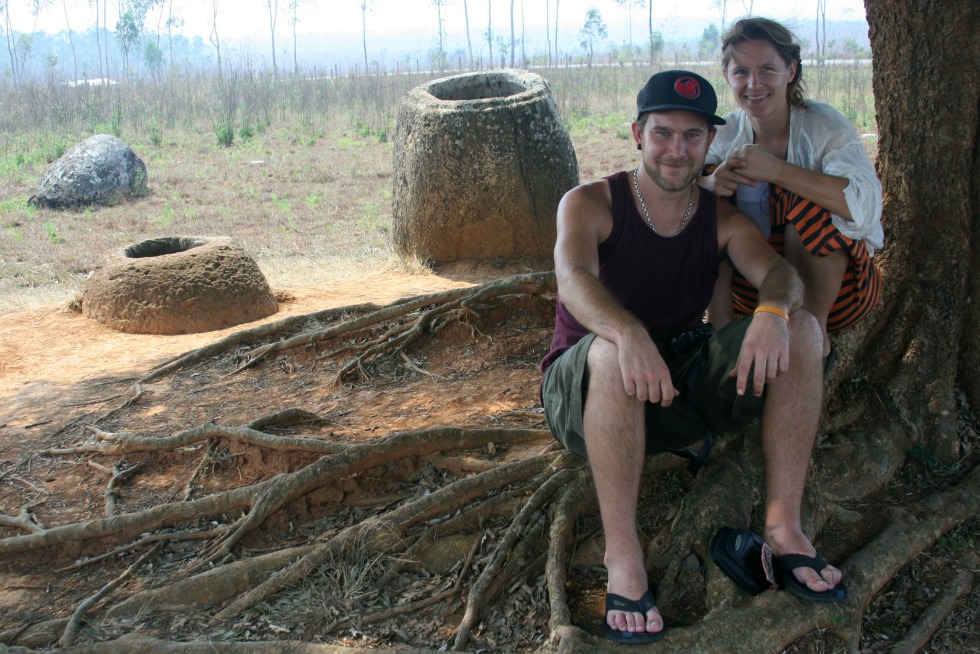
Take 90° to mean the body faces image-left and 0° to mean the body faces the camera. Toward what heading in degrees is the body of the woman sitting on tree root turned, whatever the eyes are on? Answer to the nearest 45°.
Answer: approximately 45°

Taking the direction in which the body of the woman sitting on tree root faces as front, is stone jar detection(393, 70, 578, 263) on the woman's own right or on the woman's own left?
on the woman's own right

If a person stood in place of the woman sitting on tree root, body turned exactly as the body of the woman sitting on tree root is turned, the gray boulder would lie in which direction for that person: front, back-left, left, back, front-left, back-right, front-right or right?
right

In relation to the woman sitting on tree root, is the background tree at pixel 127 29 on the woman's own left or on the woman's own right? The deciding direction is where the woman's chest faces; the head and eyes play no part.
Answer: on the woman's own right

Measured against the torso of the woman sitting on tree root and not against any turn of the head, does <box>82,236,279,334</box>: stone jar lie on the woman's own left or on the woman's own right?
on the woman's own right
